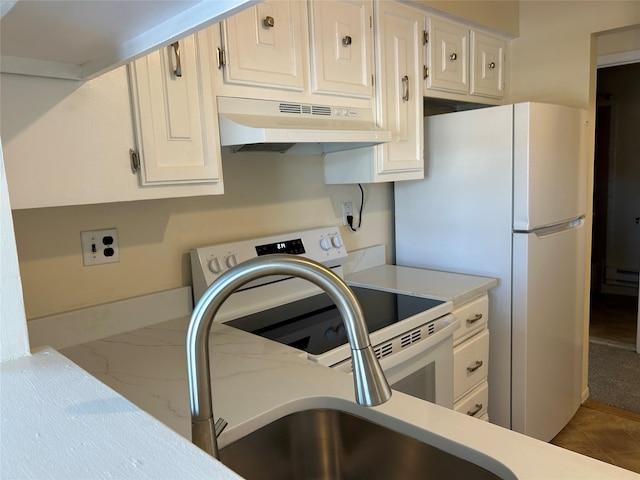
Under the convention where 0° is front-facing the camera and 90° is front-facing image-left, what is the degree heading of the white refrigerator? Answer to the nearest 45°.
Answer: approximately 315°

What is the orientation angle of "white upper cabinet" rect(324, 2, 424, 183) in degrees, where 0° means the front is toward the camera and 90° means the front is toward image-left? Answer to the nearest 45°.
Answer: approximately 315°

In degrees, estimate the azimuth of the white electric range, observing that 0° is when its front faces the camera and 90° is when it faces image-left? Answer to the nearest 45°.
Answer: approximately 315°

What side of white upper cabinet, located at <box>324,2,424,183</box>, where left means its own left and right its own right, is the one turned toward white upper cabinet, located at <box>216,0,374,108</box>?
right

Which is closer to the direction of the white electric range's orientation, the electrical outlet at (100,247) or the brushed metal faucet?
the brushed metal faucet

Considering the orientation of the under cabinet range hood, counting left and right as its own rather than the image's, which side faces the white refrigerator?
left

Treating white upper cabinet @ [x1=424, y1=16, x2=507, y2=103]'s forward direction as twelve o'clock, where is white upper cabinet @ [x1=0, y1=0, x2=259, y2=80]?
white upper cabinet @ [x1=0, y1=0, x2=259, y2=80] is roughly at 2 o'clock from white upper cabinet @ [x1=424, y1=16, x2=507, y2=103].

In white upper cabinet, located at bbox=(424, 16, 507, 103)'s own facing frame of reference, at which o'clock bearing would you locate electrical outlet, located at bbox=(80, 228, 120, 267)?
The electrical outlet is roughly at 3 o'clock from the white upper cabinet.
